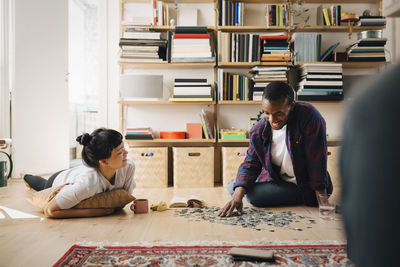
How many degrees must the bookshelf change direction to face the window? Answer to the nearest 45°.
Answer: approximately 135° to its right

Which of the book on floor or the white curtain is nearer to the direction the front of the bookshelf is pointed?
the book on floor

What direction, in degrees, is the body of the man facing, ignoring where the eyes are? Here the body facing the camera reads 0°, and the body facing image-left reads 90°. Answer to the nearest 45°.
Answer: approximately 45°

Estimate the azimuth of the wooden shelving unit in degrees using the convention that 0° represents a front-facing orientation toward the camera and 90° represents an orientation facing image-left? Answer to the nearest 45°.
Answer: approximately 0°

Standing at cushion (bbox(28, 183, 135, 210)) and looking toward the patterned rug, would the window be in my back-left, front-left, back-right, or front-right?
back-left

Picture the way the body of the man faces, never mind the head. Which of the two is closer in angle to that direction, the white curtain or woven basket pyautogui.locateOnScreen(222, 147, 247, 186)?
the white curtain

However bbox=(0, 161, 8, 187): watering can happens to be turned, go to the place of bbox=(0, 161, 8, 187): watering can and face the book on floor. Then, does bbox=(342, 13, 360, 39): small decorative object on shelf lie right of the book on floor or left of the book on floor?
left
